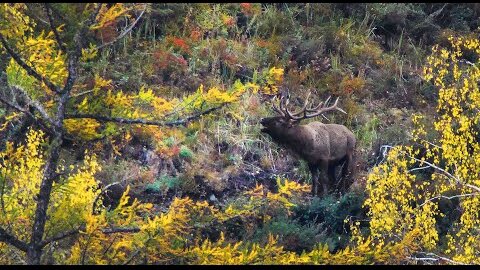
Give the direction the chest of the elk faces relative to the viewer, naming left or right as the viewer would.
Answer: facing the viewer and to the left of the viewer
